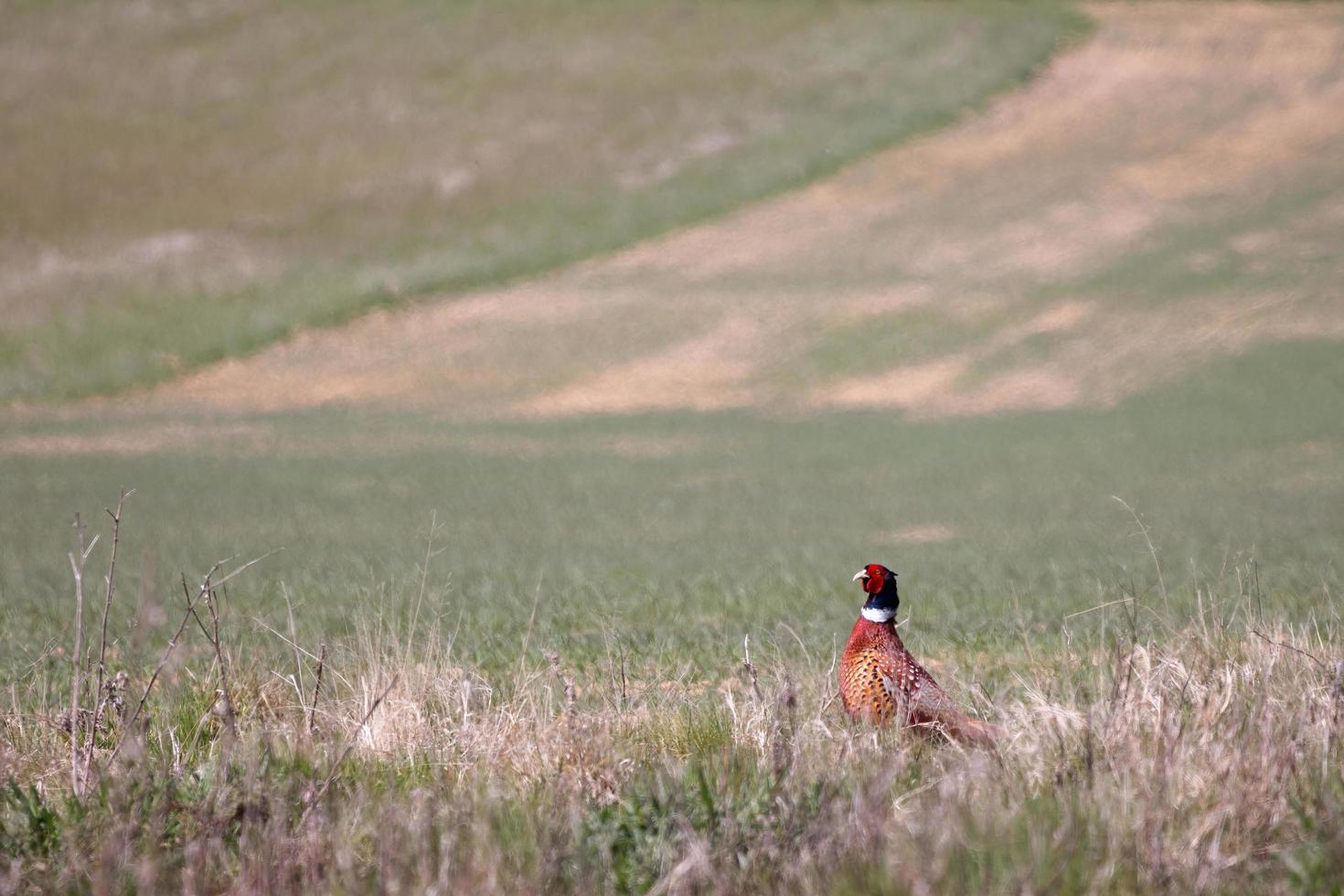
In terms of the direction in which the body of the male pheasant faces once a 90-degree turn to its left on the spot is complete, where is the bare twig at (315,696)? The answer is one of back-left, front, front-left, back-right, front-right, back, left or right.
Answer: right

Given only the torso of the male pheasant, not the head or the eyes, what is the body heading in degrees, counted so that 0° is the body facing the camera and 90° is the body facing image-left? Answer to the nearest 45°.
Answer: approximately 90°
